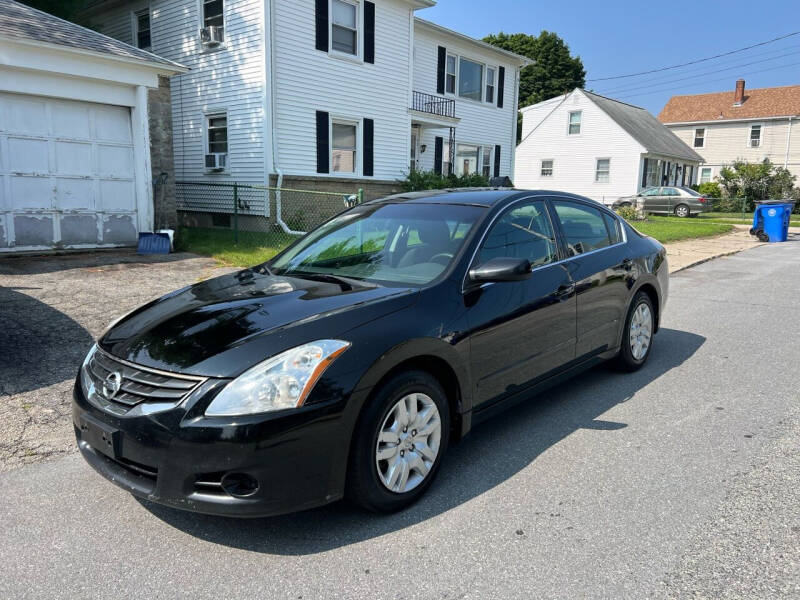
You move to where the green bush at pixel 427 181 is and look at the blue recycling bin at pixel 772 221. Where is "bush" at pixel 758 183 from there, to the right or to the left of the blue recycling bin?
left

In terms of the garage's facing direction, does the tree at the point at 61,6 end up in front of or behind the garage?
behind

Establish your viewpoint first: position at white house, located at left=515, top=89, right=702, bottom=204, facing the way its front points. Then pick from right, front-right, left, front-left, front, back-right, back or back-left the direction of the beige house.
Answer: left

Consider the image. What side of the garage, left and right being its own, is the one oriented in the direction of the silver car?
left

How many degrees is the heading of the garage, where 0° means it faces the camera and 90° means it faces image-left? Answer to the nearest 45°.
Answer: approximately 315°

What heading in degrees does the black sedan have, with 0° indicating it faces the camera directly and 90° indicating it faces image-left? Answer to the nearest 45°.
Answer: approximately 45°

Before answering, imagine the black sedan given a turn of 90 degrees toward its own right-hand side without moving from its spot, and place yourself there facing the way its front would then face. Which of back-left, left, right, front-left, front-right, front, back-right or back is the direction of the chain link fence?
front-right

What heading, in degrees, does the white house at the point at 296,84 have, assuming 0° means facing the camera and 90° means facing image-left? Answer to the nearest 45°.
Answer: approximately 315°

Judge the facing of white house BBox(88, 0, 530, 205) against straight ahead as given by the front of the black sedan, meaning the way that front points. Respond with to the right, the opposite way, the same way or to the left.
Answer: to the left

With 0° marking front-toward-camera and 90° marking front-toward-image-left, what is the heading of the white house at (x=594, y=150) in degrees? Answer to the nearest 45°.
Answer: approximately 315°

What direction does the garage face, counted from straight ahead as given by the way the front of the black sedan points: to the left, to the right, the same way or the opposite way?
to the left

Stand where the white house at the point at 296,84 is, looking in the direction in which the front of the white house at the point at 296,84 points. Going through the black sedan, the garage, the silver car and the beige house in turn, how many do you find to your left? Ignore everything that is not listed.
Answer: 2
